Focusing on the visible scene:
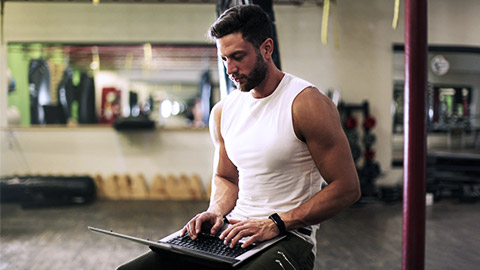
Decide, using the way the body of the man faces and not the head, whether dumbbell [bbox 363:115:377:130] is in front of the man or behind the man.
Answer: behind

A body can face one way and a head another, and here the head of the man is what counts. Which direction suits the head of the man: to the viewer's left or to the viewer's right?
to the viewer's left

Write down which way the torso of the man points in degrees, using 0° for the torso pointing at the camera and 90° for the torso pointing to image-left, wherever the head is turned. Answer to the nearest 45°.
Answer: approximately 45°
